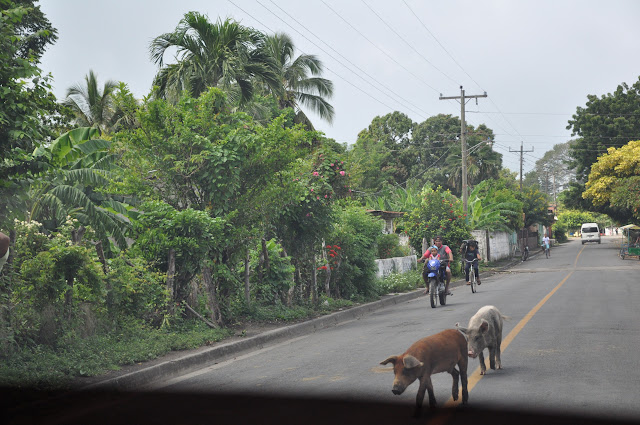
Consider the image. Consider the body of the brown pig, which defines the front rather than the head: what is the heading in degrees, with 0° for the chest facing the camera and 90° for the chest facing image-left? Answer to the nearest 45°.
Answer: approximately 45°

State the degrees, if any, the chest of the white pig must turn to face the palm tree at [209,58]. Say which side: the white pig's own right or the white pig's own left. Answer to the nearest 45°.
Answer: approximately 90° to the white pig's own right

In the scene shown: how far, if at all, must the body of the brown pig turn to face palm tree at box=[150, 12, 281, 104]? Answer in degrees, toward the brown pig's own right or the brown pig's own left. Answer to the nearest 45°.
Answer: approximately 90° to the brown pig's own right

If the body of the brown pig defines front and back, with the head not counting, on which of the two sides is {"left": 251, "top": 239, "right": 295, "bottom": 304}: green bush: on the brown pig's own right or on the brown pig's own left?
on the brown pig's own right

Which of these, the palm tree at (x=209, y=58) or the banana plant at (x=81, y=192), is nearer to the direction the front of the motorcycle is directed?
the banana plant

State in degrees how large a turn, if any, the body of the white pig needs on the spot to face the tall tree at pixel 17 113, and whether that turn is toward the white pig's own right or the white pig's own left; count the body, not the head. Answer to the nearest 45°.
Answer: approximately 45° to the white pig's own right

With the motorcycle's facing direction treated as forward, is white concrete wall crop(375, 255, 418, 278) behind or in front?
behind

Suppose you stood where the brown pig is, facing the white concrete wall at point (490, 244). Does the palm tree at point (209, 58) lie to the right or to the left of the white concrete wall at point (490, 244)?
left

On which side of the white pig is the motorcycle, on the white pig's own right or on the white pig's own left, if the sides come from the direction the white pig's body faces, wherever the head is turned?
on the white pig's own right

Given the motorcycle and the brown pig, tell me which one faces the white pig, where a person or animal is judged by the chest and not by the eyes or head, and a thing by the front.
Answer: the motorcycle
